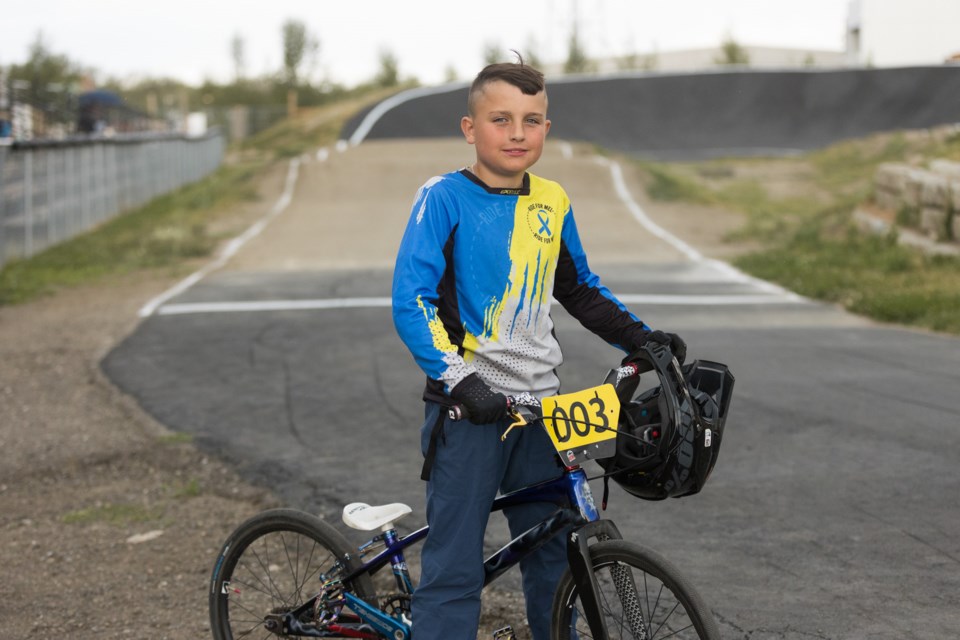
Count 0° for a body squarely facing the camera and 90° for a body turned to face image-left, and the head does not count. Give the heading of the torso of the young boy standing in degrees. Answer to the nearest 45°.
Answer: approximately 315°

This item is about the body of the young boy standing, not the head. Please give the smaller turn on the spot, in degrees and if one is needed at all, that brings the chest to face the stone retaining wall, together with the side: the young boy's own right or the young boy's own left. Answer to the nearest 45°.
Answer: approximately 135° to the young boy's own left

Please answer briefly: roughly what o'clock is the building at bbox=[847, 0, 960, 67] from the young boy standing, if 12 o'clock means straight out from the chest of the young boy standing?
The building is roughly at 8 o'clock from the young boy standing.

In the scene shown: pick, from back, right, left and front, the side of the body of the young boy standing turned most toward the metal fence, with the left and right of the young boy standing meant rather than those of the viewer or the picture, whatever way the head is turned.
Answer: back
